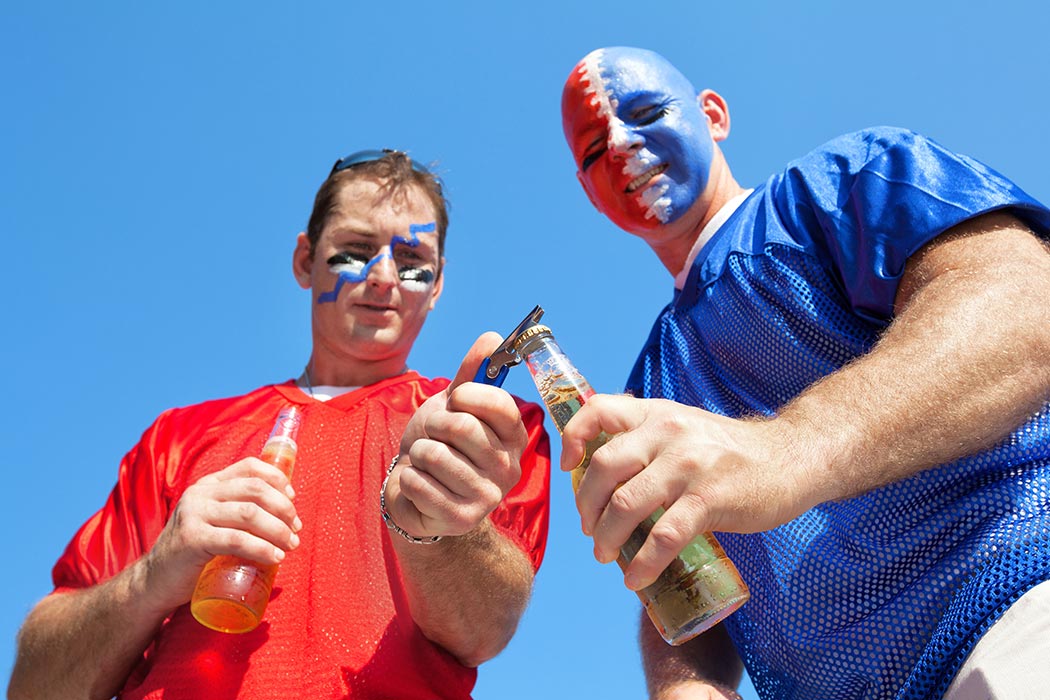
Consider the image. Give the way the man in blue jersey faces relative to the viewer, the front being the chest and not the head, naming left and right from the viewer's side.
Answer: facing the viewer and to the left of the viewer

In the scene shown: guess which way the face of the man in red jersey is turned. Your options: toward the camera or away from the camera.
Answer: toward the camera

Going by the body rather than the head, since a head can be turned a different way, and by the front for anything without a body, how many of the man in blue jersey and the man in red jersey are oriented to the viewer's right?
0

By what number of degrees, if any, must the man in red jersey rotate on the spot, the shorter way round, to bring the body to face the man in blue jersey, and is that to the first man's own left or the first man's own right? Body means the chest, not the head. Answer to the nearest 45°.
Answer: approximately 45° to the first man's own left

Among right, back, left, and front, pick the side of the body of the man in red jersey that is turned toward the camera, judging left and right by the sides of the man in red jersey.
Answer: front

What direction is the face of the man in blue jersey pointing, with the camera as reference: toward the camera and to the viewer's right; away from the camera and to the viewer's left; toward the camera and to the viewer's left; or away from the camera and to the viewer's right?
toward the camera and to the viewer's left
